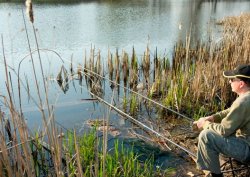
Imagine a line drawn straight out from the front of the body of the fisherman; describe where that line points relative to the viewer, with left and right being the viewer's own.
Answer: facing to the left of the viewer

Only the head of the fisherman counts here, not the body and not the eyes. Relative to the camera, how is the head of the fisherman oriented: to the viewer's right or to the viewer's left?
to the viewer's left

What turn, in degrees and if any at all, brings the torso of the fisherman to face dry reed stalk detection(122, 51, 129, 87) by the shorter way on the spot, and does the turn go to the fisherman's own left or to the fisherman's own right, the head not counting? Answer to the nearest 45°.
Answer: approximately 45° to the fisherman's own right
